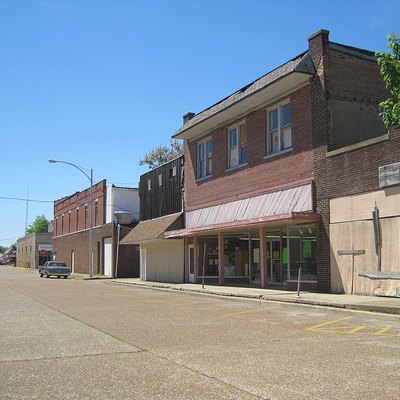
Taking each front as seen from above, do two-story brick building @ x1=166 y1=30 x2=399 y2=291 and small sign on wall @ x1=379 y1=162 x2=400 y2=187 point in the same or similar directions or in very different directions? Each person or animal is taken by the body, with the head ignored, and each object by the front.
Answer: same or similar directions

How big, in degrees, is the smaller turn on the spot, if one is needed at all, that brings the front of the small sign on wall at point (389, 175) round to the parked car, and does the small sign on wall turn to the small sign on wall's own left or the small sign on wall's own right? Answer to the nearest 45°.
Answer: approximately 90° to the small sign on wall's own right

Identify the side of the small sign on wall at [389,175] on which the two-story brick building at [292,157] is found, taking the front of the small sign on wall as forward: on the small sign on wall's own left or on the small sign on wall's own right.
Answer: on the small sign on wall's own right

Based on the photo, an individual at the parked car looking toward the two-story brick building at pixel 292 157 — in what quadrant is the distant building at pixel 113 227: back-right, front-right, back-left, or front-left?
front-left

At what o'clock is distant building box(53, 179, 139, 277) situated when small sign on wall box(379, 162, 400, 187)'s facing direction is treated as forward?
The distant building is roughly at 3 o'clock from the small sign on wall.

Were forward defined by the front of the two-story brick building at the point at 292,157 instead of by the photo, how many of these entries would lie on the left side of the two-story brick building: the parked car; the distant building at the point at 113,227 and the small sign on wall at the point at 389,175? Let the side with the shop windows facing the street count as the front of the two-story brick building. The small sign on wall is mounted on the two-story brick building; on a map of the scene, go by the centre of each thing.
1

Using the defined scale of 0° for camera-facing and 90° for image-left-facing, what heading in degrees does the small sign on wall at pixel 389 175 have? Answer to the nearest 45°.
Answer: approximately 45°

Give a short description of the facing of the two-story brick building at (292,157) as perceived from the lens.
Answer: facing the viewer and to the left of the viewer

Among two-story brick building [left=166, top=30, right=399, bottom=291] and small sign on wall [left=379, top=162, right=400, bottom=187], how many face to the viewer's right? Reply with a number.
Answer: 0

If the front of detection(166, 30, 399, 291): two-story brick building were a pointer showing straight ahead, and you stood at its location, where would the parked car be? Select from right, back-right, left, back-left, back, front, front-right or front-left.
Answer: right
